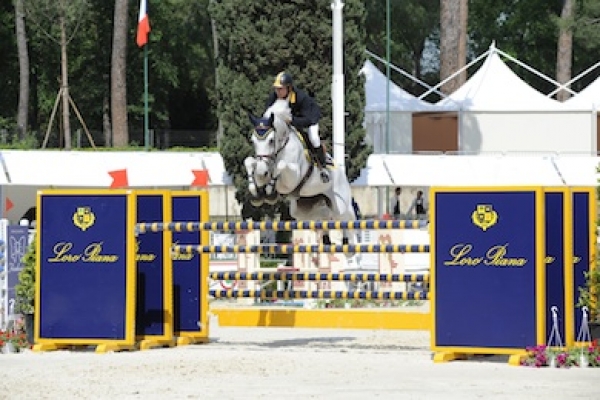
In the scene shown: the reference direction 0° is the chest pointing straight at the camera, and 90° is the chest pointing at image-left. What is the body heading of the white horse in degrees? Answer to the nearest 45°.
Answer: approximately 45°

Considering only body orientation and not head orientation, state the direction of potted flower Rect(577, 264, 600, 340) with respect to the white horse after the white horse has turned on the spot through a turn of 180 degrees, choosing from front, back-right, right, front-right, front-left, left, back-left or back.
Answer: right

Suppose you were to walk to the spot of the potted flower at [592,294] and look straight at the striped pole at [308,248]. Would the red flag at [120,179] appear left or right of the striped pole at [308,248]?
right

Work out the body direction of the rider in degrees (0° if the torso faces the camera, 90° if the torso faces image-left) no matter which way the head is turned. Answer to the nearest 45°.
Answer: approximately 45°

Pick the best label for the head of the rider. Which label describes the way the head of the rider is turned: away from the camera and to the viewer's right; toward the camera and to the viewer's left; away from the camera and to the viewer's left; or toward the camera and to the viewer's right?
toward the camera and to the viewer's left

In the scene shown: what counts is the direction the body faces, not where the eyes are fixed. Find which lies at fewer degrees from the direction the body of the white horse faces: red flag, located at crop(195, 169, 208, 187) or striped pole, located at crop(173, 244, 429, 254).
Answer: the striped pole

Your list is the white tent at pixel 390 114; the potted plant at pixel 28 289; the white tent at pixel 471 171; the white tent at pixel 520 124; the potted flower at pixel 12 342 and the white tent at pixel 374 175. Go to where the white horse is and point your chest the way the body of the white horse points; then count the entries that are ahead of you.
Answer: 2

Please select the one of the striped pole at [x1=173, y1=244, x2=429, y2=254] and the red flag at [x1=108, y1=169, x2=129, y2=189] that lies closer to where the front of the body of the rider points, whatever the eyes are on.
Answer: the striped pole

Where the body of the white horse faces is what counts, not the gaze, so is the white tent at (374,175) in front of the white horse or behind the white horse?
behind

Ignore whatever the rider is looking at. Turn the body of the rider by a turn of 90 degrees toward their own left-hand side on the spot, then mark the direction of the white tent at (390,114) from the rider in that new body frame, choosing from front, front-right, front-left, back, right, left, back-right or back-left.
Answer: back-left

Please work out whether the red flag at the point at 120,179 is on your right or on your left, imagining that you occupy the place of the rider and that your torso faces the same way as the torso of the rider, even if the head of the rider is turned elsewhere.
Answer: on your right
